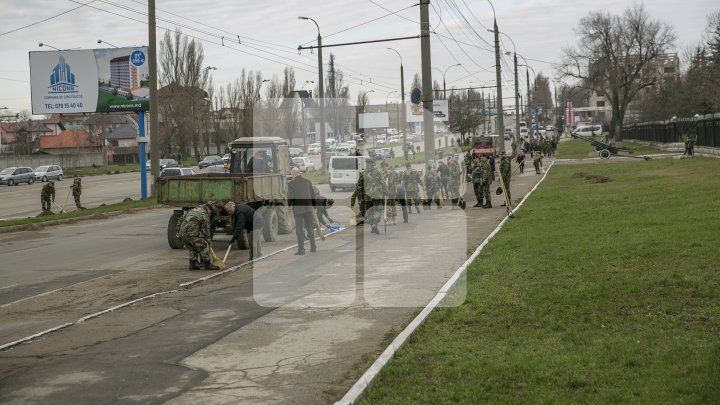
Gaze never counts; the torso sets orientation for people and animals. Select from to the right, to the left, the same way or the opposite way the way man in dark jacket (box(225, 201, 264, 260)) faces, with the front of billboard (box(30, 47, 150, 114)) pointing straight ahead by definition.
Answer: to the right

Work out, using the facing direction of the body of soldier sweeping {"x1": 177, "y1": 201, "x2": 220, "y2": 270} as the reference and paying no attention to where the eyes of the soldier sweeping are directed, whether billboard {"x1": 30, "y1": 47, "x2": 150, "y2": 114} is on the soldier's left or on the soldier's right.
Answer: on the soldier's left

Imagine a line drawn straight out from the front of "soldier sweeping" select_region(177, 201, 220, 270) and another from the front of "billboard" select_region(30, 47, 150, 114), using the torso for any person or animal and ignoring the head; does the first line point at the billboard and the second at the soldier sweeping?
no

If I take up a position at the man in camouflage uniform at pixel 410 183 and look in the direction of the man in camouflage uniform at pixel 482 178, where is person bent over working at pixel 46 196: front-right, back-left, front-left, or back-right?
back-left

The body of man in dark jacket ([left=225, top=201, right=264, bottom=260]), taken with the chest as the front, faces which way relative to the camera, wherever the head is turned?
to the viewer's left

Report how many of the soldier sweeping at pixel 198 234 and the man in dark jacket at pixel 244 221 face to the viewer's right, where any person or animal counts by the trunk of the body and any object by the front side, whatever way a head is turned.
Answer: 1

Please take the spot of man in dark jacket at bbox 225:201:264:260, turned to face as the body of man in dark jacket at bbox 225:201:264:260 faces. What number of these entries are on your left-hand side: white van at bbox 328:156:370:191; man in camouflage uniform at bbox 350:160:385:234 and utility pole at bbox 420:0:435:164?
0

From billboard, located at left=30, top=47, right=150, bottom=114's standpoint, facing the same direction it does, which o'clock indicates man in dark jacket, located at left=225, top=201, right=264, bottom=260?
The man in dark jacket is roughly at 12 o'clock from the billboard.

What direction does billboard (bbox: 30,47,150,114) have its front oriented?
toward the camera

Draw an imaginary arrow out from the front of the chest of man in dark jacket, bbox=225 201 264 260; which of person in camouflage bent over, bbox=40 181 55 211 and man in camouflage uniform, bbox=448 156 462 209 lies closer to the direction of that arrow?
the person in camouflage bent over

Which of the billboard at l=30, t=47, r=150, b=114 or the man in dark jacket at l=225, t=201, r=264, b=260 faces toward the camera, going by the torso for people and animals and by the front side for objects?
the billboard

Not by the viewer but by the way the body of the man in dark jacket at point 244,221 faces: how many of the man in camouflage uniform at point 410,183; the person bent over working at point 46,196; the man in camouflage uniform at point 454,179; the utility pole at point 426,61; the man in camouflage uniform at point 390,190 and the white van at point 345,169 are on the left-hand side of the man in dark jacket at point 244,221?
0

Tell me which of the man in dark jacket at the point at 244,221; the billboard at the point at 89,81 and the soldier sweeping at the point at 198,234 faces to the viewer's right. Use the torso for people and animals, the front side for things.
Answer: the soldier sweeping

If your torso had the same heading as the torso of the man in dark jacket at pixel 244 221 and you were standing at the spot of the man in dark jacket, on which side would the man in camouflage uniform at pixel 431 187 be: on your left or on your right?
on your right
